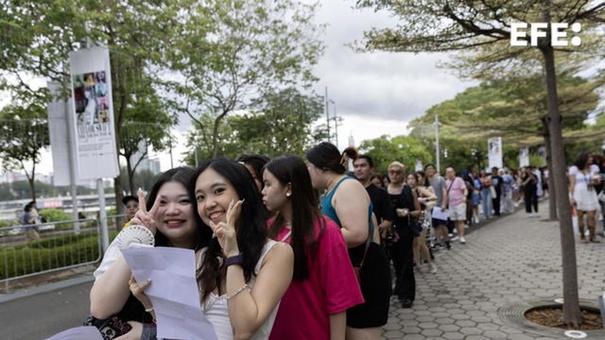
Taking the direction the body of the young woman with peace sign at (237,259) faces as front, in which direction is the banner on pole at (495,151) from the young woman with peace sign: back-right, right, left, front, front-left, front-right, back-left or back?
back

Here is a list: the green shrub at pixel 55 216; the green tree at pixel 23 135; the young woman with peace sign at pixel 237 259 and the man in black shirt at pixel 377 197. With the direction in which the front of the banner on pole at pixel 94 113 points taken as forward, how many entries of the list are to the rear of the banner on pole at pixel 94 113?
2

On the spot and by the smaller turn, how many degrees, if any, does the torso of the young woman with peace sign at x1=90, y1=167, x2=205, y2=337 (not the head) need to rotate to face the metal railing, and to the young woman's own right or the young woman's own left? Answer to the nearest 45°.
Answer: approximately 180°

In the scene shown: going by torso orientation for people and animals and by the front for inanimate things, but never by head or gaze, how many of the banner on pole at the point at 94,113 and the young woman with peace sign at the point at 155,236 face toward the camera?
2

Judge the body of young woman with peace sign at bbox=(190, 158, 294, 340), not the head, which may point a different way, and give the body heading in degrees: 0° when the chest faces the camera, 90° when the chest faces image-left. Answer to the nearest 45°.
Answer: approximately 45°

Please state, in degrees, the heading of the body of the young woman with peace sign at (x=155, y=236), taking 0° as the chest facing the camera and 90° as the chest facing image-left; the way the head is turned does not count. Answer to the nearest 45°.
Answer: approximately 0°

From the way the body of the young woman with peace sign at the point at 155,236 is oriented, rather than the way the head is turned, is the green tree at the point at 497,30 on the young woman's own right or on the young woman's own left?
on the young woman's own left

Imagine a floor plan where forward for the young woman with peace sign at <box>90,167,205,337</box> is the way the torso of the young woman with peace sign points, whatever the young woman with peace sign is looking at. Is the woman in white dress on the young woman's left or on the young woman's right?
on the young woman's left
